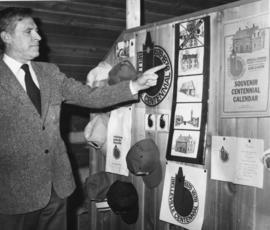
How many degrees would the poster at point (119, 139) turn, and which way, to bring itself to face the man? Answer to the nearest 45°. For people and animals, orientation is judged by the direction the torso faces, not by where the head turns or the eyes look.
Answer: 0° — it already faces them

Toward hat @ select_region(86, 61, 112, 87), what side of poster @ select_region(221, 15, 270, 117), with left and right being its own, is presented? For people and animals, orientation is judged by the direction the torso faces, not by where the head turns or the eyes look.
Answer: right

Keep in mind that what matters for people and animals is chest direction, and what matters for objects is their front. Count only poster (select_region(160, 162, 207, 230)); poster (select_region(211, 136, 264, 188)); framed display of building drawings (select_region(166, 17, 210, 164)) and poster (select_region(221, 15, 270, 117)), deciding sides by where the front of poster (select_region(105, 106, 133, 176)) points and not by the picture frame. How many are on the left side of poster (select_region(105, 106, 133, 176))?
4

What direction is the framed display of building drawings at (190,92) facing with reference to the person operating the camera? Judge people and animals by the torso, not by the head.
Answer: facing the viewer and to the left of the viewer

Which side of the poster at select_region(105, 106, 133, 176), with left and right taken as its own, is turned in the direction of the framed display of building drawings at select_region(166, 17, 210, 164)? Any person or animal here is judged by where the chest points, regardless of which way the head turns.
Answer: left

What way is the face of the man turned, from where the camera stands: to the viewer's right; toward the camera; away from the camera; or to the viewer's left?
to the viewer's right

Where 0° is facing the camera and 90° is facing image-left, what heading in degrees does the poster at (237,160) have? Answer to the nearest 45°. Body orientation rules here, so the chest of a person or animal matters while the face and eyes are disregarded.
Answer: approximately 45°

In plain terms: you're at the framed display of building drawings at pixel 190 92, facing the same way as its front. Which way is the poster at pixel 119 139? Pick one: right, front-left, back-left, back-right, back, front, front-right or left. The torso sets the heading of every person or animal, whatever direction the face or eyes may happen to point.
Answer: right
